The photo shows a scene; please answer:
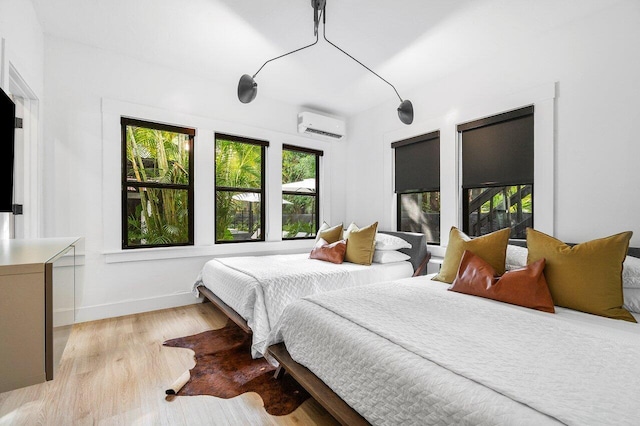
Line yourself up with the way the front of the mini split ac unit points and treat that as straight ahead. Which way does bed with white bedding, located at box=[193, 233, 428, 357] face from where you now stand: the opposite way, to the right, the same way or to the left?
to the right

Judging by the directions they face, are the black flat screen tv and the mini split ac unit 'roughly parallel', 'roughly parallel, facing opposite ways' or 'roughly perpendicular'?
roughly perpendicular

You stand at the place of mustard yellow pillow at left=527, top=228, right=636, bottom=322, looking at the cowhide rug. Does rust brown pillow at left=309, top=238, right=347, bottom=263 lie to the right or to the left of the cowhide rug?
right

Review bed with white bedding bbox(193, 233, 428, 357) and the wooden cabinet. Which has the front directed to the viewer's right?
the wooden cabinet

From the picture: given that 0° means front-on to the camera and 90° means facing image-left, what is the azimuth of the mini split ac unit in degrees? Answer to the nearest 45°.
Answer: approximately 315°

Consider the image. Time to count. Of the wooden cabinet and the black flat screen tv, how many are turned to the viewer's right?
2

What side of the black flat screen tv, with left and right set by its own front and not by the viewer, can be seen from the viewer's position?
right

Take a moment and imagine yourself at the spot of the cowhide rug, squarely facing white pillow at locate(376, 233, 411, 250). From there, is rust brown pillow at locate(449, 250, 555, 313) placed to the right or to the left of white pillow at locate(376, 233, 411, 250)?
right

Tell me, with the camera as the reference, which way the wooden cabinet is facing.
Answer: facing to the right of the viewer
